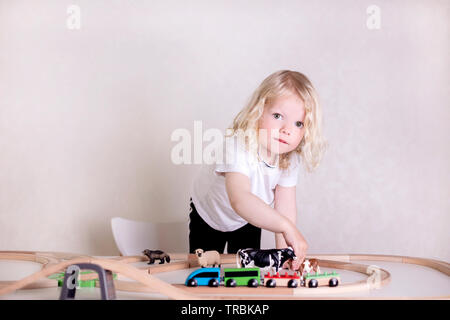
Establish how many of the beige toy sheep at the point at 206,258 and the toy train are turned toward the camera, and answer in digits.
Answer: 0

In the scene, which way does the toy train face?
to the viewer's left

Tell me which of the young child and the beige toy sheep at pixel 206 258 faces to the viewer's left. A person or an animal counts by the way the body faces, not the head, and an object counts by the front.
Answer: the beige toy sheep

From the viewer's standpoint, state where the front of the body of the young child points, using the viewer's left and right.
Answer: facing the viewer and to the right of the viewer

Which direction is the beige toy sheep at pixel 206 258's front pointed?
to the viewer's left

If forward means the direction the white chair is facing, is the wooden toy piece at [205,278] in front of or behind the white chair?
in front

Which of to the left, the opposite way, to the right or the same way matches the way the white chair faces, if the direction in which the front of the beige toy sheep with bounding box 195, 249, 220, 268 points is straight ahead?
to the left

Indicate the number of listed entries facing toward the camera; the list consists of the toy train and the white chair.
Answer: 1
